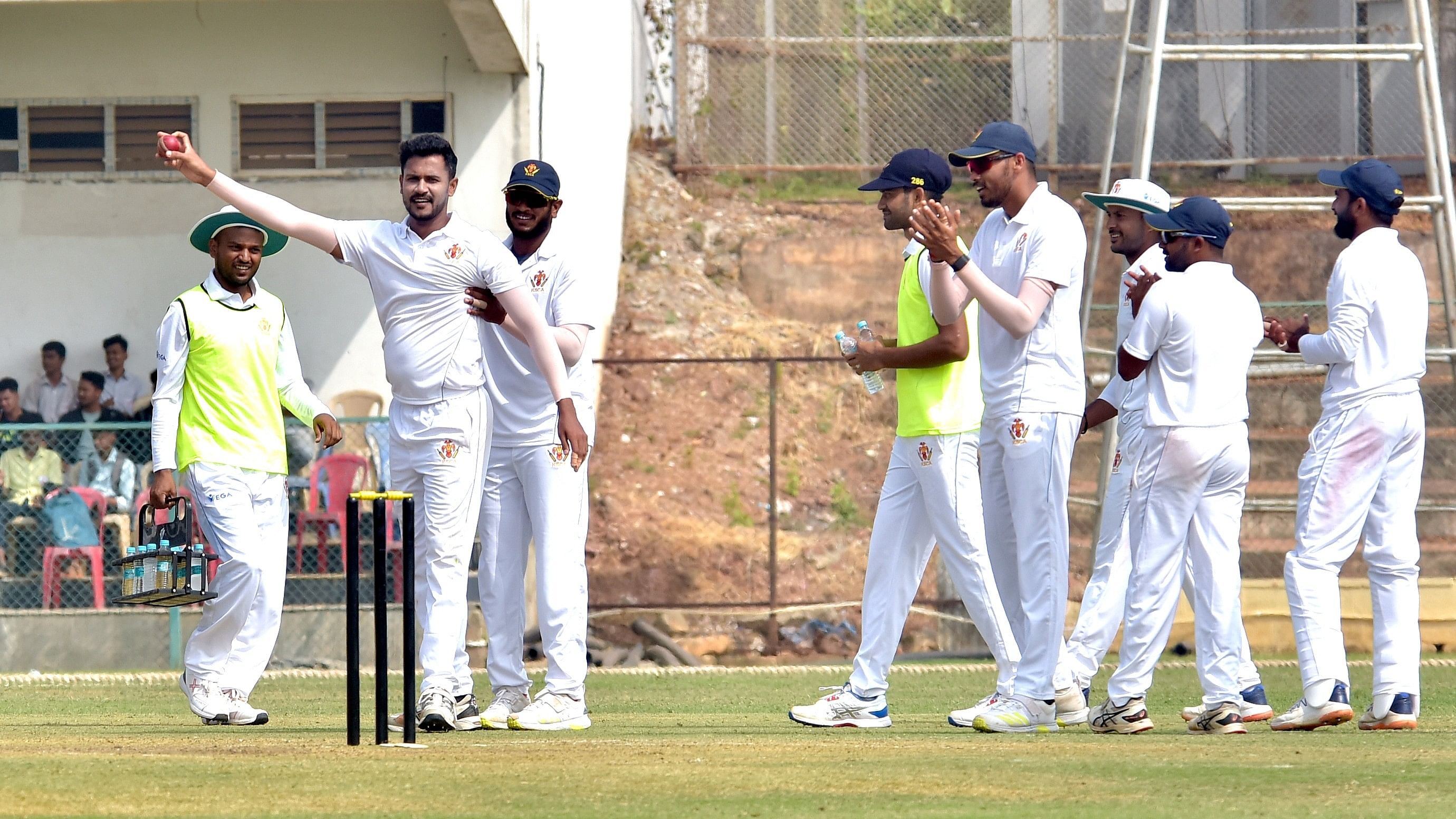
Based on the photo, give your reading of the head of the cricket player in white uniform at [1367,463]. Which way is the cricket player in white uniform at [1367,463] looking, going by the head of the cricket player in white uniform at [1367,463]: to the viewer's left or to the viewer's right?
to the viewer's left

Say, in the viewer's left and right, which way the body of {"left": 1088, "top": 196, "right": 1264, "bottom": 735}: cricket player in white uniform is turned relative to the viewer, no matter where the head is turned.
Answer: facing away from the viewer and to the left of the viewer

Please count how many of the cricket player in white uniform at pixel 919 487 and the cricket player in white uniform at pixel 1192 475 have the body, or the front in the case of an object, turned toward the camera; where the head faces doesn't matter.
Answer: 0

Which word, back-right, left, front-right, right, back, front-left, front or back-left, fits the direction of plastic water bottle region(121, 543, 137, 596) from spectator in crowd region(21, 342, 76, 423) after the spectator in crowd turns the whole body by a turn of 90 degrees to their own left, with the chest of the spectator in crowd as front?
right

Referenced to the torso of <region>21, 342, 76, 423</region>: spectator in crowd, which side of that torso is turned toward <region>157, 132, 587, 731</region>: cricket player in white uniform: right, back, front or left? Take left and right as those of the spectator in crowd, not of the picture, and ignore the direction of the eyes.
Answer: front

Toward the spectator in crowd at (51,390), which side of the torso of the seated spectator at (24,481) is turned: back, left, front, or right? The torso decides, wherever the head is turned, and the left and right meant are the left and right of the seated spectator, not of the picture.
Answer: back

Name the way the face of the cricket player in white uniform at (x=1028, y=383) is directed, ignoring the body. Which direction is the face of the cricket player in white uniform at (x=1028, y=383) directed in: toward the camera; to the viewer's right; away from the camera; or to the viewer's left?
to the viewer's left

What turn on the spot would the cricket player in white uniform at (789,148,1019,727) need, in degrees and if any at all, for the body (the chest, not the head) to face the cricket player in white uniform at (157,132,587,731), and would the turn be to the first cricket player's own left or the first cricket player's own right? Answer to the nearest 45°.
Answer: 0° — they already face them

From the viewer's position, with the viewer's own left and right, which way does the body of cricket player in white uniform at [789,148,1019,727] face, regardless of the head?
facing to the left of the viewer

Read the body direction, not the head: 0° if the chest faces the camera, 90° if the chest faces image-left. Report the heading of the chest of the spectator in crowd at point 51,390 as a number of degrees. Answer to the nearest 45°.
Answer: approximately 0°

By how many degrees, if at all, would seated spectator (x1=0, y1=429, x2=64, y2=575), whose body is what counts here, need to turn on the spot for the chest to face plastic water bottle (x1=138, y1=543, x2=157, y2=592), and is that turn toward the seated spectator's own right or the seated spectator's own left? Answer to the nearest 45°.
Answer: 0° — they already face it

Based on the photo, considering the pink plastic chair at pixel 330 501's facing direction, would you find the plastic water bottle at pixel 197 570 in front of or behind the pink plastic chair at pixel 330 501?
in front
